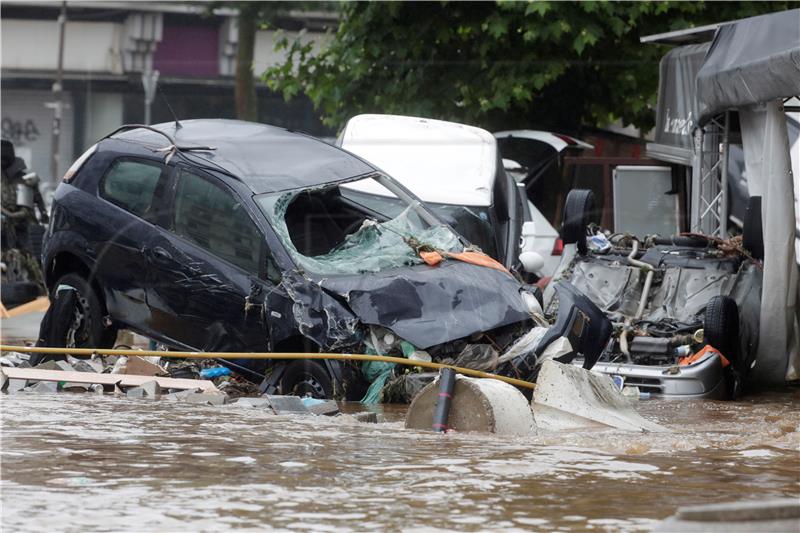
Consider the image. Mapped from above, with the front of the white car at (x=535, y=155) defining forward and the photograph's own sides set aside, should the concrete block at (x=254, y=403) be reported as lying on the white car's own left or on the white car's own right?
on the white car's own left

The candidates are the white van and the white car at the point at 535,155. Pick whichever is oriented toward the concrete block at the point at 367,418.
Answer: the white van

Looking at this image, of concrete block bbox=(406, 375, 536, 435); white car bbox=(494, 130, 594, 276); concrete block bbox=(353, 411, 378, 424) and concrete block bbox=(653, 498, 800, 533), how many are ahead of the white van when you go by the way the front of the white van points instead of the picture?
3

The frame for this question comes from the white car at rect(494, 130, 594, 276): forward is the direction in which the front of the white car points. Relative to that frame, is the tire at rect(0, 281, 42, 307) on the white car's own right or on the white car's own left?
on the white car's own left

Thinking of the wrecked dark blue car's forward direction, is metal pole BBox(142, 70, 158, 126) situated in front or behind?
behind

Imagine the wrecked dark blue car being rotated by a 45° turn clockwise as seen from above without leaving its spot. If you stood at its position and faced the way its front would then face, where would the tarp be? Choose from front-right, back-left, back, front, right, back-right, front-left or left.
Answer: back-left

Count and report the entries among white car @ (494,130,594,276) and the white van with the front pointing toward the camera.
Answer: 1

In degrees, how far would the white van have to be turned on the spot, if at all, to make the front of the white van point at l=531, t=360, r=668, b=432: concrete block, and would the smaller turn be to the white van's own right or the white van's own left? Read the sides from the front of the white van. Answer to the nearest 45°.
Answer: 0° — it already faces it

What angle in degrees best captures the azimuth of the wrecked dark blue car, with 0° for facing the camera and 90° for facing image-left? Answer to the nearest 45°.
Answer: approximately 315°

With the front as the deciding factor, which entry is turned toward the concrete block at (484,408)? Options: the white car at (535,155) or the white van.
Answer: the white van

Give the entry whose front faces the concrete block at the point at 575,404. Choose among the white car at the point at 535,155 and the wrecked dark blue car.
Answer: the wrecked dark blue car

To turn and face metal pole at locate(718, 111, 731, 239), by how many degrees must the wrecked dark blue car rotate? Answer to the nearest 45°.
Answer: approximately 90° to its left

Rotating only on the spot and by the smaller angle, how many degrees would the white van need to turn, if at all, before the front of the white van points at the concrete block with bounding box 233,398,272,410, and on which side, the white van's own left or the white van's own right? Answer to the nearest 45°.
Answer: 0° — it already faces it
